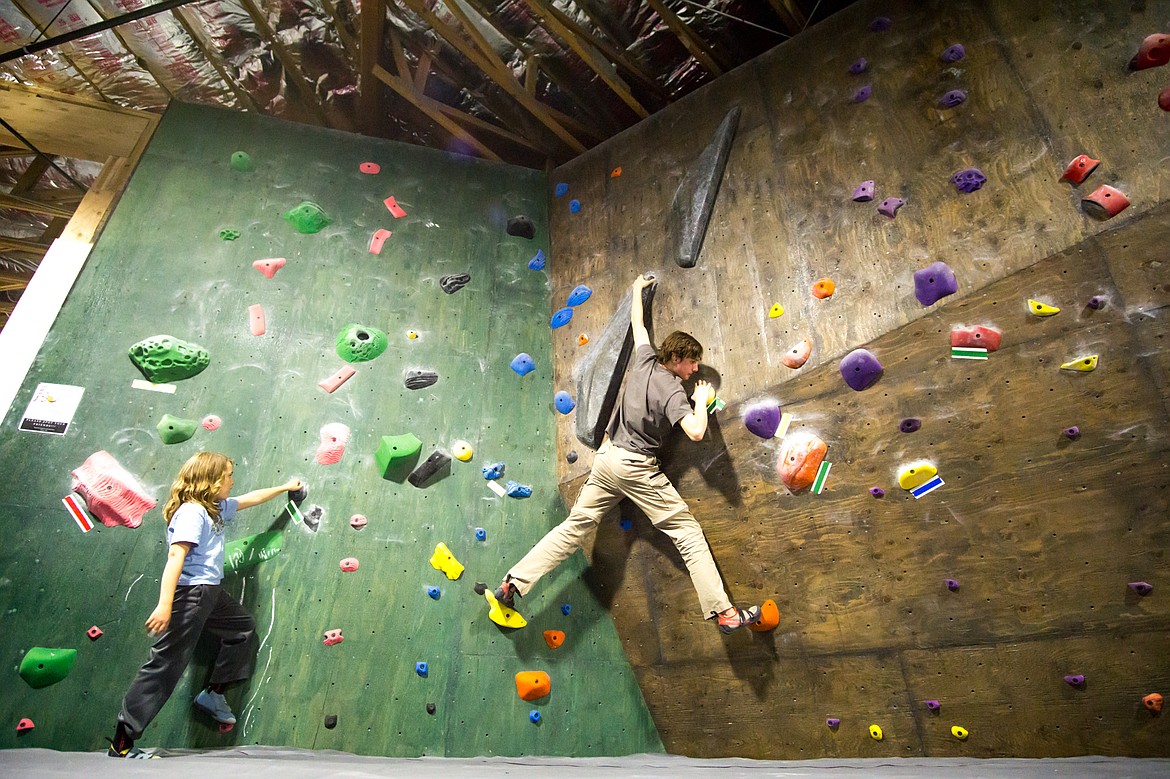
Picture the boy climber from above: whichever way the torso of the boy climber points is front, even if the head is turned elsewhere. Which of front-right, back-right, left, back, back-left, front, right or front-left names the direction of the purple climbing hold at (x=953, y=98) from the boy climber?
front-right

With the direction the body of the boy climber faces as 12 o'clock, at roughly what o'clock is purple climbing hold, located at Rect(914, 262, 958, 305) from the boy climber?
The purple climbing hold is roughly at 2 o'clock from the boy climber.

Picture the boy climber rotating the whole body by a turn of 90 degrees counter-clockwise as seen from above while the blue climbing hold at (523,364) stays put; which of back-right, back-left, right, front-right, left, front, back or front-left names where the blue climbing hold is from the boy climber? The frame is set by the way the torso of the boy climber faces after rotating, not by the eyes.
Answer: front-right

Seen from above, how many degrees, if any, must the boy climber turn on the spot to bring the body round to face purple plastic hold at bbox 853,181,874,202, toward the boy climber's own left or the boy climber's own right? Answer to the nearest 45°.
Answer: approximately 45° to the boy climber's own right

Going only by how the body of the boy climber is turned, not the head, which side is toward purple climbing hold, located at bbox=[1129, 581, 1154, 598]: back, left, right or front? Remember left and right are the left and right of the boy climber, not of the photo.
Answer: right

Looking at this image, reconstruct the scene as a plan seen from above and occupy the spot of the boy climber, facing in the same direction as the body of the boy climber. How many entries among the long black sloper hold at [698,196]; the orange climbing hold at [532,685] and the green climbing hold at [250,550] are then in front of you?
1

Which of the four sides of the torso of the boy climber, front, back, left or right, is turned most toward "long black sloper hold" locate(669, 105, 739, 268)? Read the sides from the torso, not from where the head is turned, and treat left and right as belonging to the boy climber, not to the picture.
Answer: front

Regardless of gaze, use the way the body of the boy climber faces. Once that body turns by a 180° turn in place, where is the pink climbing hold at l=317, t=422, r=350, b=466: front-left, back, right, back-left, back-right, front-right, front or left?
right

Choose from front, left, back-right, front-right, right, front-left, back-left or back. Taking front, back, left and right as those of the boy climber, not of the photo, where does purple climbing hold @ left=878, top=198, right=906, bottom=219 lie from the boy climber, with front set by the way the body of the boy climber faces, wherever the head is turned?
front-right

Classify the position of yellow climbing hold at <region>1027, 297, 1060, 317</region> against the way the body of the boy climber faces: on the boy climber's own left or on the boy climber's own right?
on the boy climber's own right

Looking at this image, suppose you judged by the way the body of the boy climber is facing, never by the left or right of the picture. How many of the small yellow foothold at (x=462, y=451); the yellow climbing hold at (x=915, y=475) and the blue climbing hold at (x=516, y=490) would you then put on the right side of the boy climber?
1

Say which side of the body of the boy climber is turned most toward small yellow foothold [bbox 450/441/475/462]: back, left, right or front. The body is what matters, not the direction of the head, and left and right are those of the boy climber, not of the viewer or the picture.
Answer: left

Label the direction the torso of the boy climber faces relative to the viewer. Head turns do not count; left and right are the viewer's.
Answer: facing away from the viewer and to the right of the viewer

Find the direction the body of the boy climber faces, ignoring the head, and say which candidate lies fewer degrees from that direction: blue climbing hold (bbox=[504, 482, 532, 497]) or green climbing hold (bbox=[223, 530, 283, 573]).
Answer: the blue climbing hold

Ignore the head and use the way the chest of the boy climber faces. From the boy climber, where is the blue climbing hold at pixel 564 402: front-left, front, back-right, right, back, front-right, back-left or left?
front-left
